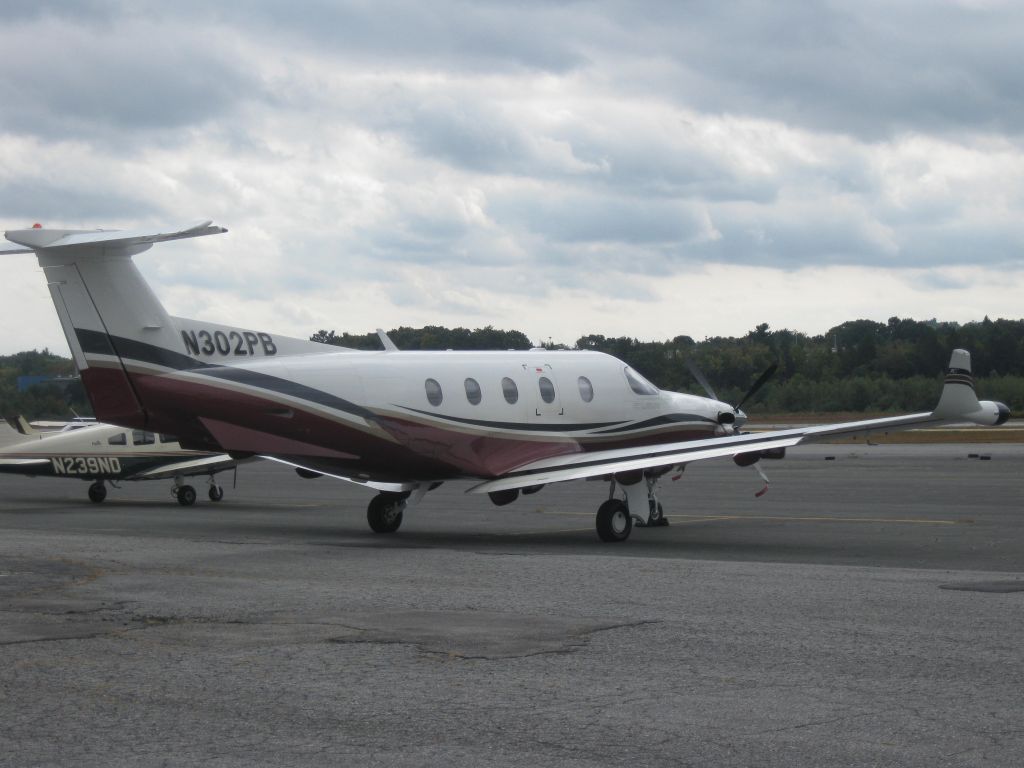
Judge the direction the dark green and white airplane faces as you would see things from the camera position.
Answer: facing away from the viewer and to the right of the viewer

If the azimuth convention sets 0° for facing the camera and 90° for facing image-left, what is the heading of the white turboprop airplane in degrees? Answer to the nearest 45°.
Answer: approximately 225°

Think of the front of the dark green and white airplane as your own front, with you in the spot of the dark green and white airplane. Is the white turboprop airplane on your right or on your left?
on your right

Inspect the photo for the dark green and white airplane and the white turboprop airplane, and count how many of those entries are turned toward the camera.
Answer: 0

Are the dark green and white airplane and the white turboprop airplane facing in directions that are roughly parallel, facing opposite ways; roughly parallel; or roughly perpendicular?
roughly parallel

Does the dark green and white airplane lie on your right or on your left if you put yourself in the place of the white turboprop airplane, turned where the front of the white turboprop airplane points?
on your left
